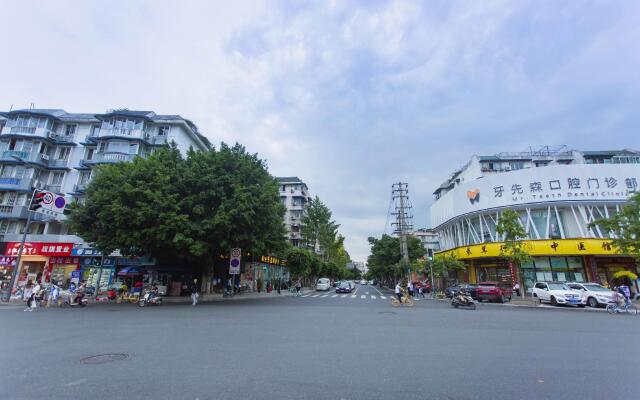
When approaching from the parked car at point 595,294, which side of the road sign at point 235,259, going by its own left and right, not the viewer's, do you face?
left

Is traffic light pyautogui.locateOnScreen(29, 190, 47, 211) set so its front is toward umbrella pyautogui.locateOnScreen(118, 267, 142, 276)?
no

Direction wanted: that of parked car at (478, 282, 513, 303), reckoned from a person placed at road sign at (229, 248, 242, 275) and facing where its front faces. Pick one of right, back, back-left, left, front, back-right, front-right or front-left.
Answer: left

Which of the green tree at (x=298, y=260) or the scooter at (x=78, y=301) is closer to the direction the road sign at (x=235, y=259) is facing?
the scooter

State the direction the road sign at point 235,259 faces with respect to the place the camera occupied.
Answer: facing the viewer

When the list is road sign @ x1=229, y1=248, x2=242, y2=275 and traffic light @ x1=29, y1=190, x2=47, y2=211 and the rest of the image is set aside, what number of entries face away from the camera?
0

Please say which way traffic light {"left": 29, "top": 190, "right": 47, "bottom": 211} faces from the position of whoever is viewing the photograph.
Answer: facing the viewer and to the right of the viewer
